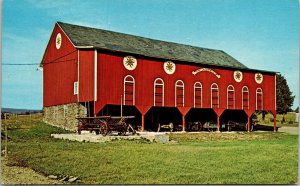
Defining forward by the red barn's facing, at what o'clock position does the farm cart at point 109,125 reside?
The farm cart is roughly at 2 o'clock from the red barn.

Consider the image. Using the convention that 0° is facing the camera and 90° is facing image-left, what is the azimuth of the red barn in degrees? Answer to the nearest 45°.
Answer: approximately 315°
